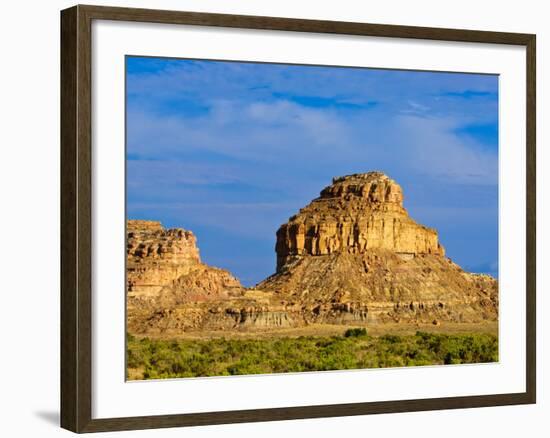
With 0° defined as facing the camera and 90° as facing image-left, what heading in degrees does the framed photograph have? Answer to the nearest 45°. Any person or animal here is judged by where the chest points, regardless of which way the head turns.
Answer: approximately 315°
